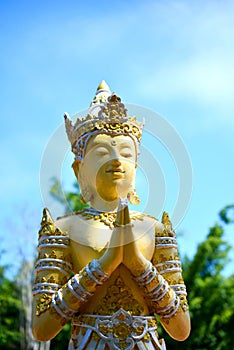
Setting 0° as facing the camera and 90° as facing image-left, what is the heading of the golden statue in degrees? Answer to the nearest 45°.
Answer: approximately 0°
